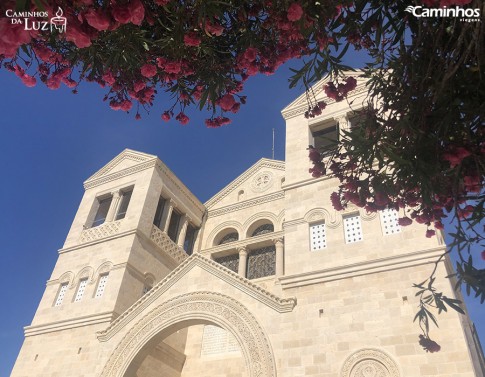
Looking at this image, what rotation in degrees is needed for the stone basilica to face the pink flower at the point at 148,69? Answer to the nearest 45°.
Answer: approximately 45° to its left

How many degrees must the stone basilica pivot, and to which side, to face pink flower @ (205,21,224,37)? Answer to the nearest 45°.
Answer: approximately 45° to its left

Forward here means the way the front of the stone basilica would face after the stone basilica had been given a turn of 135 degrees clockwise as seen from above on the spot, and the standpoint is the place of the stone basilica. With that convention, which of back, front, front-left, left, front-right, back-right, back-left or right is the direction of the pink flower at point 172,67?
back

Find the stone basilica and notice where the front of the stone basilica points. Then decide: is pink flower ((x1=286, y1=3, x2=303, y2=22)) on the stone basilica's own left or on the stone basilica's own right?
on the stone basilica's own left

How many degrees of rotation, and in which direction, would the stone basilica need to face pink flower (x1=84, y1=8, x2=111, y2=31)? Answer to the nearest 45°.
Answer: approximately 45° to its left

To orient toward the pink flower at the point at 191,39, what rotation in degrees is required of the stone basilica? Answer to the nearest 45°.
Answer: approximately 45° to its left
